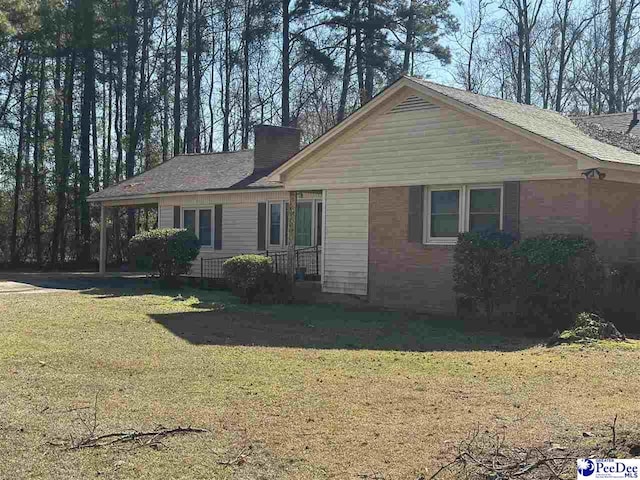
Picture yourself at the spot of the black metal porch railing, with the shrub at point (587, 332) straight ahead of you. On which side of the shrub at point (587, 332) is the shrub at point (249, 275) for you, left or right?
right

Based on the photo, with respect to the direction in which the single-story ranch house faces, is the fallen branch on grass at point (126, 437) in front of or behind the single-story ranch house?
in front

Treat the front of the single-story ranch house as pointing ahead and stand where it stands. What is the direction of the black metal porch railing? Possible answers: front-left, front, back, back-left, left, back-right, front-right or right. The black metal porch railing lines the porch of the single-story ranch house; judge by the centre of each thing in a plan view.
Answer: right

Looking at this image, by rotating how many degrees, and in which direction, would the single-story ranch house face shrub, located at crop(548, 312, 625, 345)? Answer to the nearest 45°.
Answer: approximately 90° to its left

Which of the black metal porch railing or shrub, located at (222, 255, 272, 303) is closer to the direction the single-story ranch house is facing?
the shrub

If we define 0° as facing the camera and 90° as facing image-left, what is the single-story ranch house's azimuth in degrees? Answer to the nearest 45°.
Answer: approximately 45°

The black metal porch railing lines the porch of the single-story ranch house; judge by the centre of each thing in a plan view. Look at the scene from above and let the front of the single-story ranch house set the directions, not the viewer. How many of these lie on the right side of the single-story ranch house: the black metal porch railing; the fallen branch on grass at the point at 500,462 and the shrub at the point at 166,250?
2

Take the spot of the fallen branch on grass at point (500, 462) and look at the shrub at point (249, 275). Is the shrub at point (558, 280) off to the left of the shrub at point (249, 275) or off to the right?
right

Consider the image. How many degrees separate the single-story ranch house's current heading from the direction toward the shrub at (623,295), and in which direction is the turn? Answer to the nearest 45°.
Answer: approximately 90° to its left

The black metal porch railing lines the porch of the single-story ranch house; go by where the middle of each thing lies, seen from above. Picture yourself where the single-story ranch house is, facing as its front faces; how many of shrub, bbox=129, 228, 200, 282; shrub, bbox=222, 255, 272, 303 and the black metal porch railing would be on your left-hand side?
0

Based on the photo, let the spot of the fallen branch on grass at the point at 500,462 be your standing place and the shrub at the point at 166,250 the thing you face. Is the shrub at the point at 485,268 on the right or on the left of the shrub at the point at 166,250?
right

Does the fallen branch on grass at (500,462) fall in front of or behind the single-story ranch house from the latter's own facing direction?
in front

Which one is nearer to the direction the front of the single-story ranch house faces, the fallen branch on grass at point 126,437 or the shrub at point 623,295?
the fallen branch on grass

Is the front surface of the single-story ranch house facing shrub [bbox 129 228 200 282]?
no

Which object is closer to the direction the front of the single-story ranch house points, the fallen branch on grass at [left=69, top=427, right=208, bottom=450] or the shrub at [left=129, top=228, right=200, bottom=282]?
the fallen branch on grass
